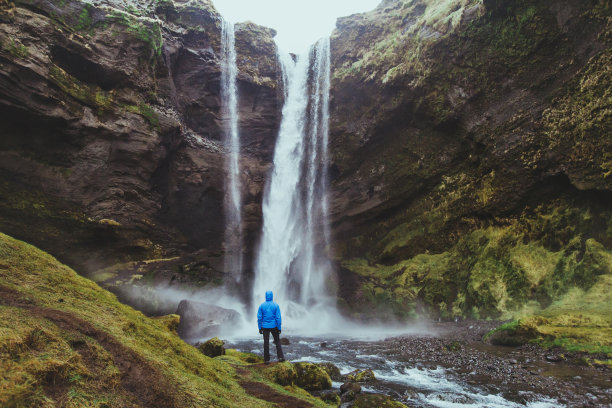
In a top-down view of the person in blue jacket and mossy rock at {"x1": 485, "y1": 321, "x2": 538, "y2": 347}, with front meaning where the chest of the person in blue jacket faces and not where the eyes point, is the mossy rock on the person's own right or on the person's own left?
on the person's own right

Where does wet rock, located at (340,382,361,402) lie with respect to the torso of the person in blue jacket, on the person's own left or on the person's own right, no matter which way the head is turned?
on the person's own right

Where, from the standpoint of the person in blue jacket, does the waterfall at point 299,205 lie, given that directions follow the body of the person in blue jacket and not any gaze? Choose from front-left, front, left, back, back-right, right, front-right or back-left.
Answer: front

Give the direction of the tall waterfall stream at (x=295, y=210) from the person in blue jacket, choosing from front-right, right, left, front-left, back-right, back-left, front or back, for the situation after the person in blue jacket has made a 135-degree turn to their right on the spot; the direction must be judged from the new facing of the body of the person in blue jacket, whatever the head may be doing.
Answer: back-left

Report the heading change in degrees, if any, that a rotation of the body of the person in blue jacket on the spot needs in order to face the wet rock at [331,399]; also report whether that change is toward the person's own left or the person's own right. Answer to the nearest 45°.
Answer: approximately 135° to the person's own right

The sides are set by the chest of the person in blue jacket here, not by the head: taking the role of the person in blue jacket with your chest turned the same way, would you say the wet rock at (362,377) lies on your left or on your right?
on your right

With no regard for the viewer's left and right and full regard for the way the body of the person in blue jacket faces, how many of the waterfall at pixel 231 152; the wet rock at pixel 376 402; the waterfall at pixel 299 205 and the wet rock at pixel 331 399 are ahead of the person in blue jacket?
2

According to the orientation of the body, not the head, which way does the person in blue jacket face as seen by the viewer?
away from the camera

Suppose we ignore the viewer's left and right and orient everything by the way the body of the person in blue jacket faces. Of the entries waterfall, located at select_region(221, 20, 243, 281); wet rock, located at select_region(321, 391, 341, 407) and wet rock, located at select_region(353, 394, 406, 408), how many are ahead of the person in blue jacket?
1

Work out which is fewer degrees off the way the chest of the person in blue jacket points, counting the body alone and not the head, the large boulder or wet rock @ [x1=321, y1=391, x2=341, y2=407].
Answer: the large boulder

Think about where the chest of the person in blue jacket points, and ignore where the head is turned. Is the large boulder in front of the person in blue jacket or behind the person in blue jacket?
in front
